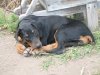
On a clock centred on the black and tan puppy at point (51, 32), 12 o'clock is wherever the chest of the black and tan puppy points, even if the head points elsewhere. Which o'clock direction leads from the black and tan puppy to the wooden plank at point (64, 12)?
The wooden plank is roughly at 4 o'clock from the black and tan puppy.

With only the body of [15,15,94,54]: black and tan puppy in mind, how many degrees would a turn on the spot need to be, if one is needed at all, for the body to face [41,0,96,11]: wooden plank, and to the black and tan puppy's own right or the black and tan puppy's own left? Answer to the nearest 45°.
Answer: approximately 135° to the black and tan puppy's own right

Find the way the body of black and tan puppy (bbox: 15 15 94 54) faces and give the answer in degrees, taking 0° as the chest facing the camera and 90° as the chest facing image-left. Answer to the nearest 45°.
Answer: approximately 90°

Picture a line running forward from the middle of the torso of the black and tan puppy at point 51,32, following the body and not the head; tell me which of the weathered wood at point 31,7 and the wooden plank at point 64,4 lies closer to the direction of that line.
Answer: the weathered wood

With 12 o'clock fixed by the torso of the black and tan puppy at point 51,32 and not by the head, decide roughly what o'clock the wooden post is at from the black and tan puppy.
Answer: The wooden post is roughly at 5 o'clock from the black and tan puppy.

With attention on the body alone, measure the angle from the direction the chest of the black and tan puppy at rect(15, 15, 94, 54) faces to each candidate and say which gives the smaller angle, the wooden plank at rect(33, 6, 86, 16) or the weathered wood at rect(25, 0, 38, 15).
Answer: the weathered wood

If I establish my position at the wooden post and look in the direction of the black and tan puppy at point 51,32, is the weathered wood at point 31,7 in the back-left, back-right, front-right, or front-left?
front-right

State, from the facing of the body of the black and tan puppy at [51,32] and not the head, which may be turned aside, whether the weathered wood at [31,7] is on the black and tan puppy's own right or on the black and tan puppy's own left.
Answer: on the black and tan puppy's own right
